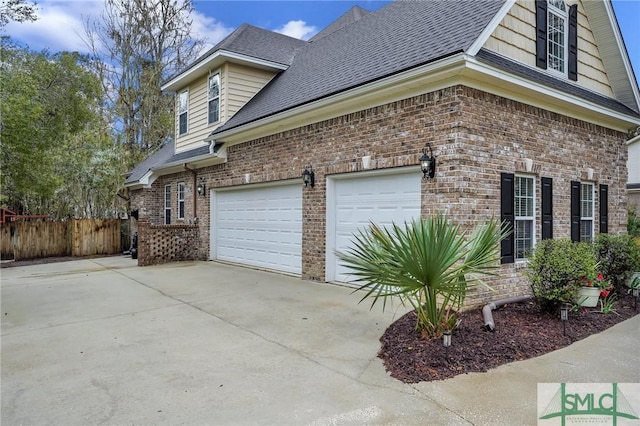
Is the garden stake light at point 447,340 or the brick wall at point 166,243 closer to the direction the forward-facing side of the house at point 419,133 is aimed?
the garden stake light

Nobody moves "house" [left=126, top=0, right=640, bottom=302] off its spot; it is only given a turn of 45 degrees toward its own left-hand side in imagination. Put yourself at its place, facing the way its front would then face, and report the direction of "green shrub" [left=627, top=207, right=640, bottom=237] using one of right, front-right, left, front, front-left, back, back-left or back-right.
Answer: front-left

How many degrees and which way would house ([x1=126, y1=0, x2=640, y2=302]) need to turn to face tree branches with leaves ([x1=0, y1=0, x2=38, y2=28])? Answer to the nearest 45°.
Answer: approximately 45° to its right

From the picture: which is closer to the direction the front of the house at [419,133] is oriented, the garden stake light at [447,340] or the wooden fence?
the garden stake light
